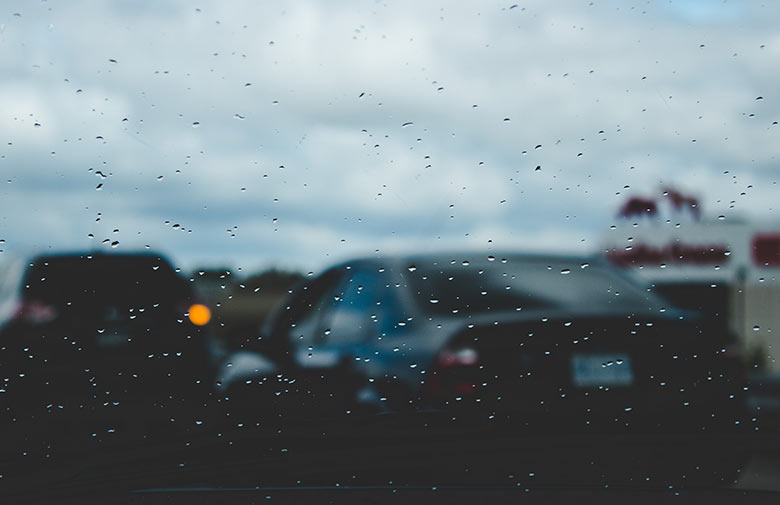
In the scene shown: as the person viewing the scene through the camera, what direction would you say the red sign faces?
facing the viewer

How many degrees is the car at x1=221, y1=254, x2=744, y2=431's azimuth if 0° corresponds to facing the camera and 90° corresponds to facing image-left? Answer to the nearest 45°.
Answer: approximately 135°

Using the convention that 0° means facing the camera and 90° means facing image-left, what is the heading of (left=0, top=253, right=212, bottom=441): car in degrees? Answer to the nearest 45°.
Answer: approximately 180°

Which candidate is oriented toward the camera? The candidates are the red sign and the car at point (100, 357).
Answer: the red sign

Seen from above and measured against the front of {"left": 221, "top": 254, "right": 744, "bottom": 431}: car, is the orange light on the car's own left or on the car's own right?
on the car's own left

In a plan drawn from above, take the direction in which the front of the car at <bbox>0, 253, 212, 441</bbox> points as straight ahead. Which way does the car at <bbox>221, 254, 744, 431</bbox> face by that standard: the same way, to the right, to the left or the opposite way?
the same way

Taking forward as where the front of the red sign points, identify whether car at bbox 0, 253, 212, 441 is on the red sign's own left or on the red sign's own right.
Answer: on the red sign's own right
